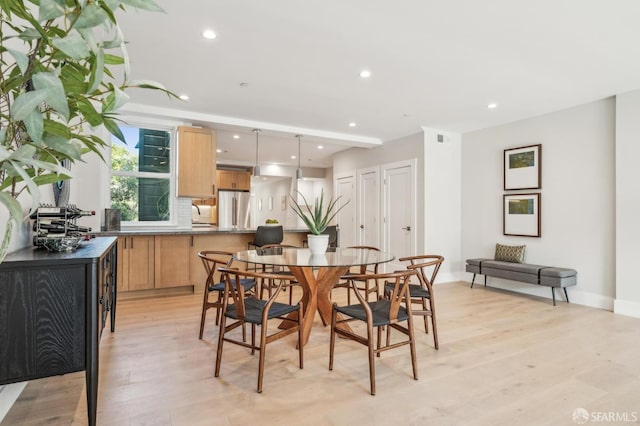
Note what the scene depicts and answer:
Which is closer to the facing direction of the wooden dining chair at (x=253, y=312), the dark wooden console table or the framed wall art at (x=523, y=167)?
the framed wall art

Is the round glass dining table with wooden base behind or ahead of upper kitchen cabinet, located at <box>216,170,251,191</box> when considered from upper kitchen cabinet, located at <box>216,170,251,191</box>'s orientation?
ahead

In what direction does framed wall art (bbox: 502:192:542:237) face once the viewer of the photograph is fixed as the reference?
facing the viewer and to the left of the viewer

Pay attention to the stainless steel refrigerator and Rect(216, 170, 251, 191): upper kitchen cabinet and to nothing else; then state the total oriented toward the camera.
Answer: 2

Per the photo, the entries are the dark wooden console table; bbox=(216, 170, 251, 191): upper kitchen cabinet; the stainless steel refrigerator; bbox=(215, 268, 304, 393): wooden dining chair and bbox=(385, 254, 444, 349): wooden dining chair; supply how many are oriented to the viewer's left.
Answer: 1

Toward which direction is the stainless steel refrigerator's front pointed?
toward the camera

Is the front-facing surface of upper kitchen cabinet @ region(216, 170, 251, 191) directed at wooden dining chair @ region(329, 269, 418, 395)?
yes

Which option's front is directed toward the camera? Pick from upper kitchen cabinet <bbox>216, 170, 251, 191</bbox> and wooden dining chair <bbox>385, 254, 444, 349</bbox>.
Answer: the upper kitchen cabinet

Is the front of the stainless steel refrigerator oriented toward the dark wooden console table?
yes

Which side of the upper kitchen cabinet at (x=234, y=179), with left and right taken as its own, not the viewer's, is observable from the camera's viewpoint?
front

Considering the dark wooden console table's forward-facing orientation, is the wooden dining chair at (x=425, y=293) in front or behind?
in front

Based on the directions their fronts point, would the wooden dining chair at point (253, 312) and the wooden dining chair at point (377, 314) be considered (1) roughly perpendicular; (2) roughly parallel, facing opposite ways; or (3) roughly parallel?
roughly perpendicular

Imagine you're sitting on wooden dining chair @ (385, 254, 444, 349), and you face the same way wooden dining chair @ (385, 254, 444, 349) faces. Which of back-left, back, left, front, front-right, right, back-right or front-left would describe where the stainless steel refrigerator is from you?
front-right

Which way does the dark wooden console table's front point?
to the viewer's right

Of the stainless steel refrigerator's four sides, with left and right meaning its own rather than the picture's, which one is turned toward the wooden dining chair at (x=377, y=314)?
front

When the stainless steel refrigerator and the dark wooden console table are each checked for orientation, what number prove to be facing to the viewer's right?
1

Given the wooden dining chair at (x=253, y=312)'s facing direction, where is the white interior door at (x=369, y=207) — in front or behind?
in front

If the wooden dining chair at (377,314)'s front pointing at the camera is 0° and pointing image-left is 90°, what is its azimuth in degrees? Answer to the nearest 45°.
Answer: approximately 135°

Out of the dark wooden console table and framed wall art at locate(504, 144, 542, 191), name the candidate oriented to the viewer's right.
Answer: the dark wooden console table

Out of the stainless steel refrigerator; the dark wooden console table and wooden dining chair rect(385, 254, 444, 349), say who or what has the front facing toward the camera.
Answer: the stainless steel refrigerator
